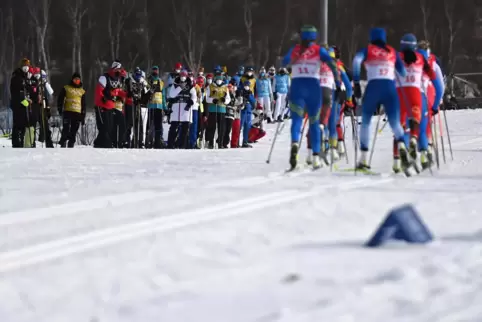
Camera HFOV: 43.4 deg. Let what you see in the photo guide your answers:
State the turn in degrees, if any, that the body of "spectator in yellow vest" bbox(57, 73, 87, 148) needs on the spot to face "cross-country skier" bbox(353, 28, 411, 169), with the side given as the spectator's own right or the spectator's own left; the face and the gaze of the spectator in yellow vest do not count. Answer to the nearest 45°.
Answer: approximately 45° to the spectator's own left

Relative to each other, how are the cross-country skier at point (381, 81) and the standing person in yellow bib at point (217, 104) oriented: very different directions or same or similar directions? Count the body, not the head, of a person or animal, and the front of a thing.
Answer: very different directions

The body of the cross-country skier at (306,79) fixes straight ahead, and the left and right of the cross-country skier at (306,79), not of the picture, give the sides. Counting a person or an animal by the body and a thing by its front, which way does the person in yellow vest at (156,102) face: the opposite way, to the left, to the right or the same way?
the opposite way

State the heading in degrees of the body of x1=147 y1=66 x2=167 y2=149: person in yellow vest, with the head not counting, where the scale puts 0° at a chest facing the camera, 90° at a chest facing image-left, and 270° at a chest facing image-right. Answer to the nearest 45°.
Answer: approximately 0°

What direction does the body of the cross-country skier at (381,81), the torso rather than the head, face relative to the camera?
away from the camera

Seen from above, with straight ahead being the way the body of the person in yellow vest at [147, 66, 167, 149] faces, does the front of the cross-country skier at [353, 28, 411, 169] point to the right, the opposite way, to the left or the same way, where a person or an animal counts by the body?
the opposite way

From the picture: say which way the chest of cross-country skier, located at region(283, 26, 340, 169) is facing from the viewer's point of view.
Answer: away from the camera
